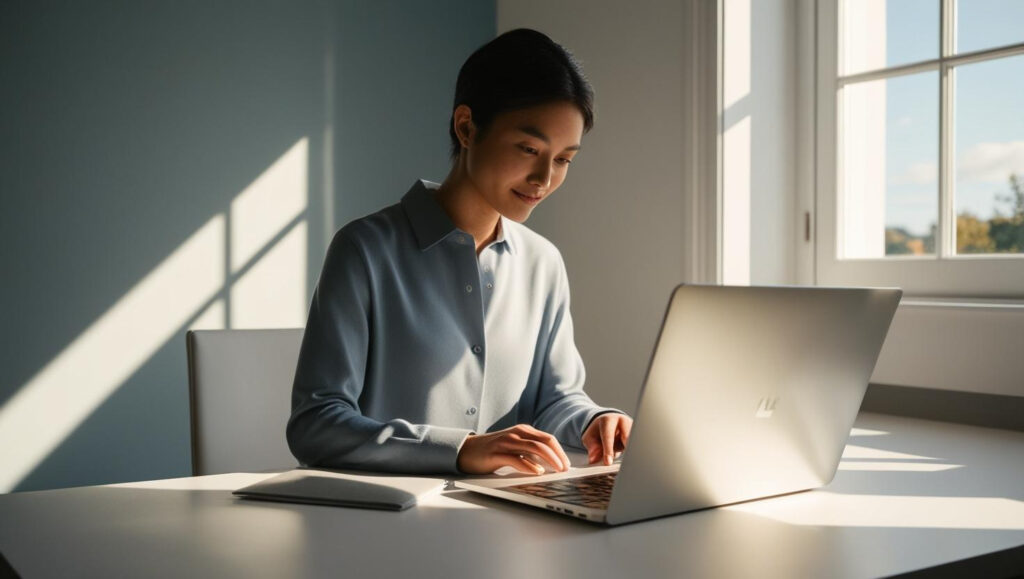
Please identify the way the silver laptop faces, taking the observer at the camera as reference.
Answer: facing away from the viewer and to the left of the viewer

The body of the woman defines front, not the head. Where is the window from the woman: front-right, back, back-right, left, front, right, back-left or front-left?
left

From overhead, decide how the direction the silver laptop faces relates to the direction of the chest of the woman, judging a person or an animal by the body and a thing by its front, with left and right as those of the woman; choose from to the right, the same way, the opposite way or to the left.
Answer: the opposite way

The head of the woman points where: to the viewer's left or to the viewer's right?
to the viewer's right

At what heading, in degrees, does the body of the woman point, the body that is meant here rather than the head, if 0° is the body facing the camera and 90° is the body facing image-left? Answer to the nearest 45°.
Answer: approximately 315°
